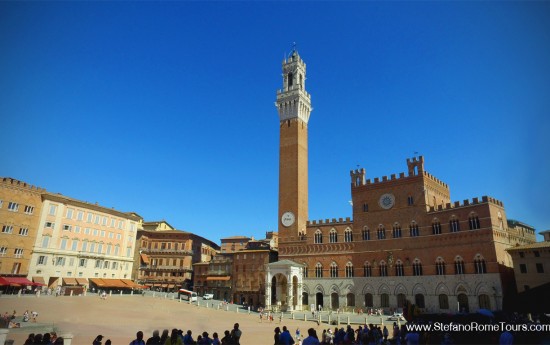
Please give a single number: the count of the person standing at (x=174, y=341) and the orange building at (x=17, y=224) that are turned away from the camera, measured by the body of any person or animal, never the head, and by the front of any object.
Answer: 1

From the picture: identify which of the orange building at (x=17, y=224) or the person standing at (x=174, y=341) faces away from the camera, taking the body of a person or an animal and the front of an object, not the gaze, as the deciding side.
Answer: the person standing

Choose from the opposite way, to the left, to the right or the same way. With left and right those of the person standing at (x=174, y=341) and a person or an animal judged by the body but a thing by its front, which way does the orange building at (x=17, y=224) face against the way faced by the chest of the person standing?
to the right

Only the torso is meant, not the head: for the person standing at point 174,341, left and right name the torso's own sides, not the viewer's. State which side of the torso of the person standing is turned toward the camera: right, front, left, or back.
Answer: back

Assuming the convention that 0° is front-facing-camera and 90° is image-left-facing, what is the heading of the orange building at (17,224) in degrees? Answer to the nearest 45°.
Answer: approximately 315°

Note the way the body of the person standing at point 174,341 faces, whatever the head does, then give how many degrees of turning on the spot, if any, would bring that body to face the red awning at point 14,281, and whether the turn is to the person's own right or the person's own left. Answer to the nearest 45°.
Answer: approximately 45° to the person's own left
